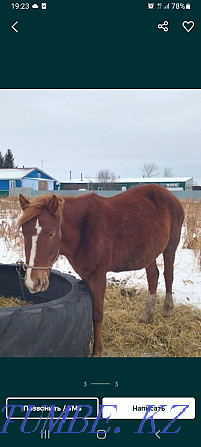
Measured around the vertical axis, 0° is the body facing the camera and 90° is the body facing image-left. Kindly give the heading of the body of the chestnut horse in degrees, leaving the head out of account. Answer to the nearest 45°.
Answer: approximately 45°
